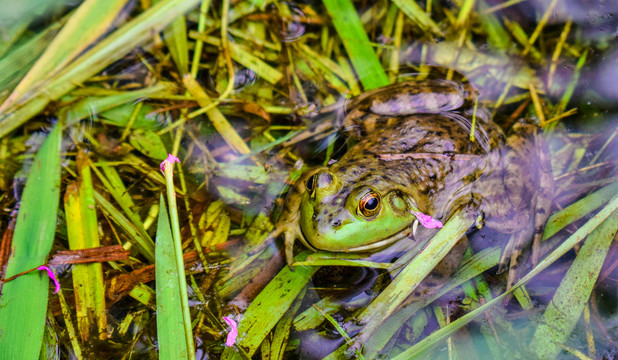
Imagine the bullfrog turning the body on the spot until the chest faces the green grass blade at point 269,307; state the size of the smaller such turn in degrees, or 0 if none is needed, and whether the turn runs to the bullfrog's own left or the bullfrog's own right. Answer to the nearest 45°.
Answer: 0° — it already faces it

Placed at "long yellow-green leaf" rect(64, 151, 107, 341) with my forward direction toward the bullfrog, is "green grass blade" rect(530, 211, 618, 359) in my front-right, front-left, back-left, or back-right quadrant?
front-right

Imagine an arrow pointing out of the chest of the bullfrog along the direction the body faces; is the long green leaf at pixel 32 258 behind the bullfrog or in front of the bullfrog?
in front

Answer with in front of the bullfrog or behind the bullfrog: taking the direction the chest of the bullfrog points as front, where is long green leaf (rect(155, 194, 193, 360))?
in front

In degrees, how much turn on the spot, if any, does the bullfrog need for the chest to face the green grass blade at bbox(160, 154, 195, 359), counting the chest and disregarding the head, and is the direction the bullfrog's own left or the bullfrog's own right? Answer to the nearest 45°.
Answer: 0° — it already faces it

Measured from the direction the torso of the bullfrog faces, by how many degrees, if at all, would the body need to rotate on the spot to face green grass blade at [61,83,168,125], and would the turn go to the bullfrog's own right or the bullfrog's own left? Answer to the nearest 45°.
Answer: approximately 45° to the bullfrog's own right

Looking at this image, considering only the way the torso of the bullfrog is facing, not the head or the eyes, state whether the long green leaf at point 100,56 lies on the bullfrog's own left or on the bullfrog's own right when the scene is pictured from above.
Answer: on the bullfrog's own right

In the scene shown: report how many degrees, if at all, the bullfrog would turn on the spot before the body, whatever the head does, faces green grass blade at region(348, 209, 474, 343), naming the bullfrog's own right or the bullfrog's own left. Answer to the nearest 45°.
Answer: approximately 45° to the bullfrog's own left

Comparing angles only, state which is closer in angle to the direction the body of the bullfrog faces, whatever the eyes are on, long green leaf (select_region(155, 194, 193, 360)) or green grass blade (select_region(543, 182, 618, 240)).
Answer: the long green leaf

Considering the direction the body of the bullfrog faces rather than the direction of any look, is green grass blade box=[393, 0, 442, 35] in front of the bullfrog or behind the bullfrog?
behind

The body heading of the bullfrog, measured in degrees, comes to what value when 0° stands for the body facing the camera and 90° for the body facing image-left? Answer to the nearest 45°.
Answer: approximately 45°
